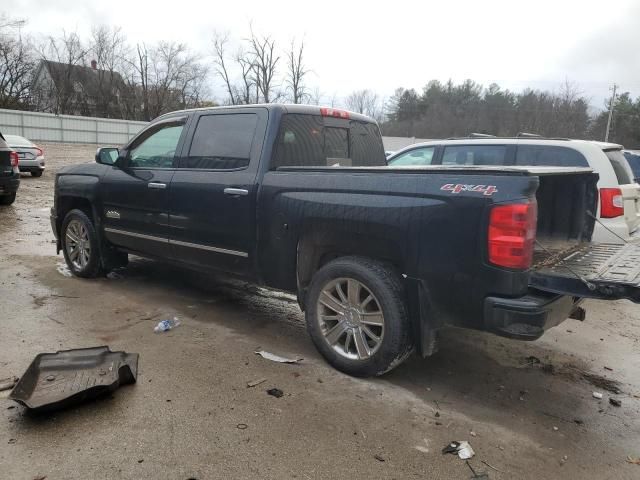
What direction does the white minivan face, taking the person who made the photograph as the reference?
facing away from the viewer and to the left of the viewer

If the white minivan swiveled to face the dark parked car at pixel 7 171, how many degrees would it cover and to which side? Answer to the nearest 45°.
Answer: approximately 45° to its left

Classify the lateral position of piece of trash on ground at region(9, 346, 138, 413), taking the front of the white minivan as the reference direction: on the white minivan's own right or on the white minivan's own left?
on the white minivan's own left

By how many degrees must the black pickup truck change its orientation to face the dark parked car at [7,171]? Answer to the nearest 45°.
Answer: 0° — it already faces it

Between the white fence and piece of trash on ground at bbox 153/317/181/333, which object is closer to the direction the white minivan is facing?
the white fence

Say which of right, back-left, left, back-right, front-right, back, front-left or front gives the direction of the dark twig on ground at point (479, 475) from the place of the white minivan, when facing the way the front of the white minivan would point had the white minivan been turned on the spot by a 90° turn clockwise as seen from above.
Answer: back-right

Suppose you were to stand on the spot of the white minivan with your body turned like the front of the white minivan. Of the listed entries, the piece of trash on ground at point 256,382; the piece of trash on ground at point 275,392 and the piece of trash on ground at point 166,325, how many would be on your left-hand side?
3

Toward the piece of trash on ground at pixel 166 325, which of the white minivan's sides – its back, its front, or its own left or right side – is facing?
left

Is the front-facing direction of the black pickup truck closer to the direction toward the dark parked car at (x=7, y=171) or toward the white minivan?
the dark parked car

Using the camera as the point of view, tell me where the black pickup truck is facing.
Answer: facing away from the viewer and to the left of the viewer

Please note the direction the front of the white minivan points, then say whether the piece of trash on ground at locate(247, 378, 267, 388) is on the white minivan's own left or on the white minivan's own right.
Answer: on the white minivan's own left

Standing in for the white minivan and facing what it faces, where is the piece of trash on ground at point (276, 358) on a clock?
The piece of trash on ground is roughly at 9 o'clock from the white minivan.
